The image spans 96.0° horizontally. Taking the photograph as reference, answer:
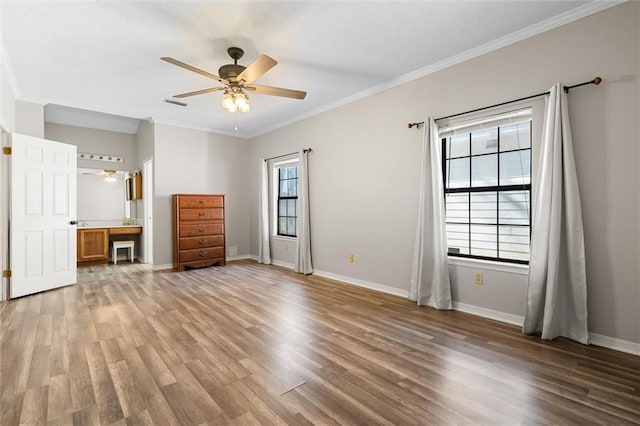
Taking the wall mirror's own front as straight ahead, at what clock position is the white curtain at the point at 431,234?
The white curtain is roughly at 11 o'clock from the wall mirror.

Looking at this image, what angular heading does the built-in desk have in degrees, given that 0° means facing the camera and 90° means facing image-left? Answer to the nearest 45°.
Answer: approximately 0°

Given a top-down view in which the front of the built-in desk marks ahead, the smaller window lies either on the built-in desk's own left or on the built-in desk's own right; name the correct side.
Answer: on the built-in desk's own left

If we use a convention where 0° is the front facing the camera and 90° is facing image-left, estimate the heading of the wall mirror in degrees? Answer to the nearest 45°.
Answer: approximately 0°

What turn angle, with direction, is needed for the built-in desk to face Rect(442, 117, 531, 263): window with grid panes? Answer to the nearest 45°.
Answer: approximately 45° to its left

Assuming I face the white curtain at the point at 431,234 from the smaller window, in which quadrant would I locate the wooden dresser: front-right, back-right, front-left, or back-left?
back-right

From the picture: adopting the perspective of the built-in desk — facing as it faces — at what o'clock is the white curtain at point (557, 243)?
The white curtain is roughly at 11 o'clock from the built-in desk.

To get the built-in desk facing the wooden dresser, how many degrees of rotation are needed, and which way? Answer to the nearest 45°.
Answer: approximately 45° to its left

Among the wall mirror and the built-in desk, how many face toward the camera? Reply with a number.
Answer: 2

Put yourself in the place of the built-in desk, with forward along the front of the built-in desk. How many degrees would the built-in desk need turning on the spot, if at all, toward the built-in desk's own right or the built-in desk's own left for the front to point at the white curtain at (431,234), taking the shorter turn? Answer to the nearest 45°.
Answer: approximately 45° to the built-in desk's own left

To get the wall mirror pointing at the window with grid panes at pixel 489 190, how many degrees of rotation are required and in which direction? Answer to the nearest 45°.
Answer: approximately 45° to its left
